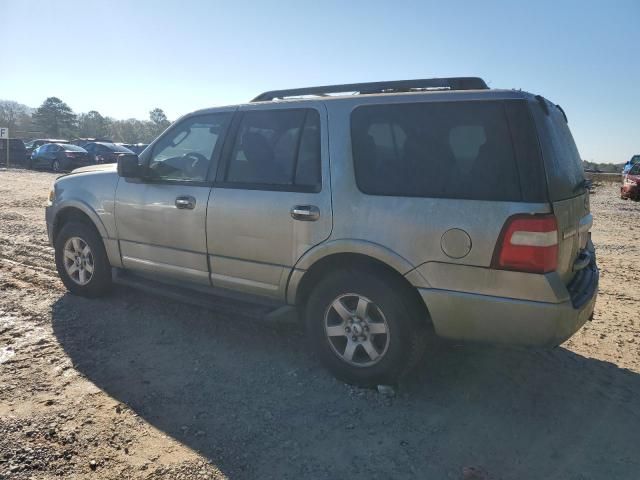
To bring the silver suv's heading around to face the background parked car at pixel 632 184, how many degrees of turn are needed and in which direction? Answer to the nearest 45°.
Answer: approximately 90° to its right

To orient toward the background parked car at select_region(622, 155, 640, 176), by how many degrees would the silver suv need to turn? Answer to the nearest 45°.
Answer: approximately 90° to its right

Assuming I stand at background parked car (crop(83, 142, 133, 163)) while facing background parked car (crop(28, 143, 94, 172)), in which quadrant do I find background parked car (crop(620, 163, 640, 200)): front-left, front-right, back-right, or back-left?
back-left

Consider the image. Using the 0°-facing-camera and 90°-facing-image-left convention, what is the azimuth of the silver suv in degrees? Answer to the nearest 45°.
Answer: approximately 135°

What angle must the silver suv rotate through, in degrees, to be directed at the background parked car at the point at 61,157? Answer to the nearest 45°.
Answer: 0° — it already faces it

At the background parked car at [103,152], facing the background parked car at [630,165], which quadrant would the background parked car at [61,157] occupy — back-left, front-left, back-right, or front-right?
back-right
